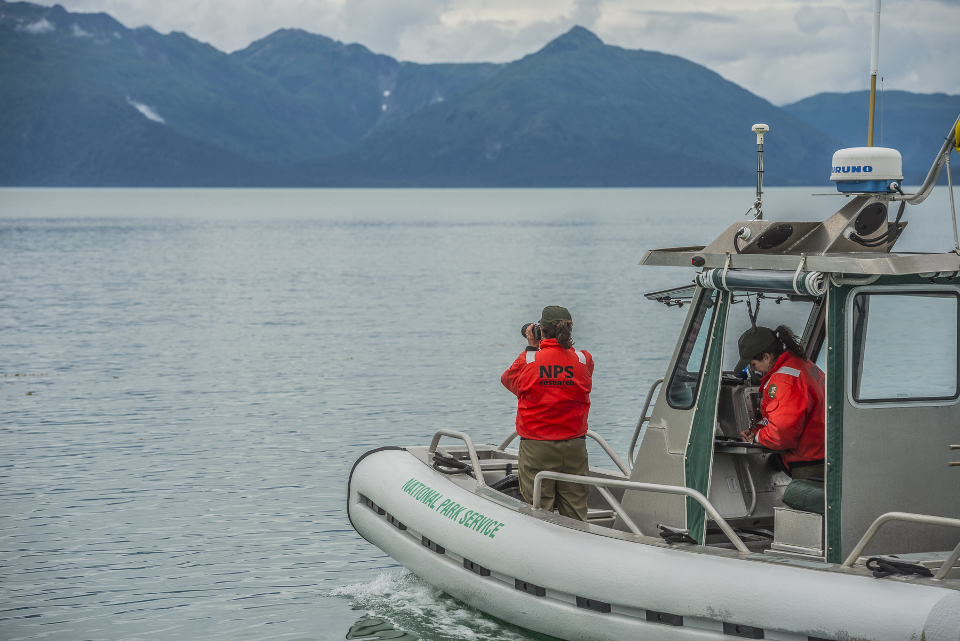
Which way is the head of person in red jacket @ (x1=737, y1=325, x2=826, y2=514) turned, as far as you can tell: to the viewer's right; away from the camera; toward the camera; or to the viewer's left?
to the viewer's left

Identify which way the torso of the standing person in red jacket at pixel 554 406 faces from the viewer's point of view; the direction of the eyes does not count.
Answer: away from the camera

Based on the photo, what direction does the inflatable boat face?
to the viewer's left
